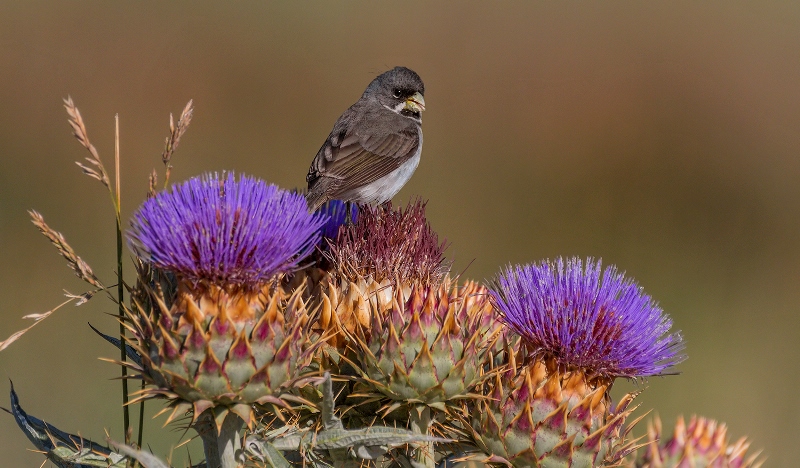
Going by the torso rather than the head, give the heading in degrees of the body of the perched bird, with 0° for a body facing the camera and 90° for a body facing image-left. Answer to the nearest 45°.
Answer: approximately 270°
